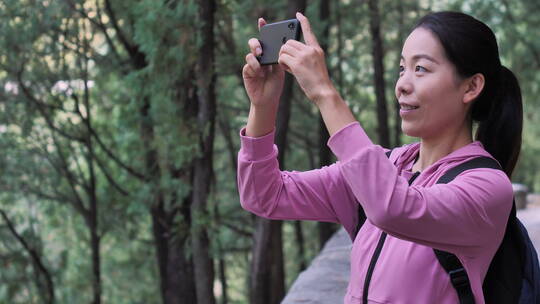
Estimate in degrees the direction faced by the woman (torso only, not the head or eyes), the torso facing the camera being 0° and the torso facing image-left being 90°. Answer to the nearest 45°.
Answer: approximately 45°

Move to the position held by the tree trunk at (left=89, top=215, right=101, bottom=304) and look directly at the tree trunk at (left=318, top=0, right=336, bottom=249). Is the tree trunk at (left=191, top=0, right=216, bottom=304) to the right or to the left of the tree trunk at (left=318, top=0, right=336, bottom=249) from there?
right
